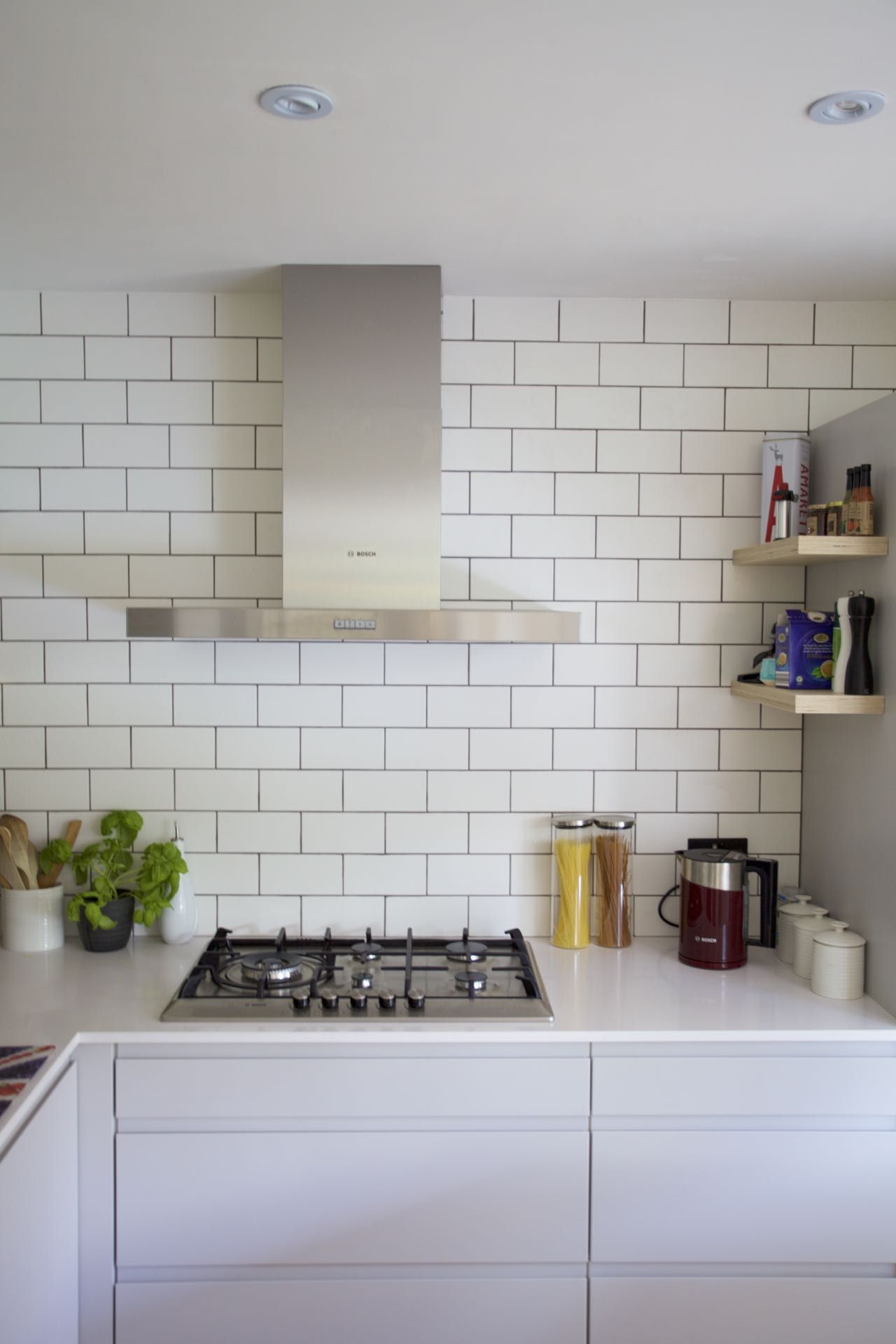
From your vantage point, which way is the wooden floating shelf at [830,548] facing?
to the viewer's left

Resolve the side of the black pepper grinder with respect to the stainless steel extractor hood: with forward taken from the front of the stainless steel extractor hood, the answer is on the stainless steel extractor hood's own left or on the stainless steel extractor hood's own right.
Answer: on the stainless steel extractor hood's own left

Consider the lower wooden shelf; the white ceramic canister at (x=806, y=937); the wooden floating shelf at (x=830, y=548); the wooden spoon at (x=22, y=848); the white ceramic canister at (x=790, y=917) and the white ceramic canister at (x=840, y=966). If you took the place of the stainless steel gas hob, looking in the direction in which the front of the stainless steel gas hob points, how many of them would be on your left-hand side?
5

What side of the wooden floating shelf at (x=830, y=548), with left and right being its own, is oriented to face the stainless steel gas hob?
front

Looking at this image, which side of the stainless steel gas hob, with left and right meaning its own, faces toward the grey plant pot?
right

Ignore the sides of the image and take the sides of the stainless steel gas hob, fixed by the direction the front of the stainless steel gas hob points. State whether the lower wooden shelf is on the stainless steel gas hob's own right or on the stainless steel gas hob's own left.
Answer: on the stainless steel gas hob's own left

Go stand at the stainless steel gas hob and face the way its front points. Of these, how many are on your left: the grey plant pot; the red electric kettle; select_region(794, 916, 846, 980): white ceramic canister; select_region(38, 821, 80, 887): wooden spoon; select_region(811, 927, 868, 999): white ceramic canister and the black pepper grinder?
4
